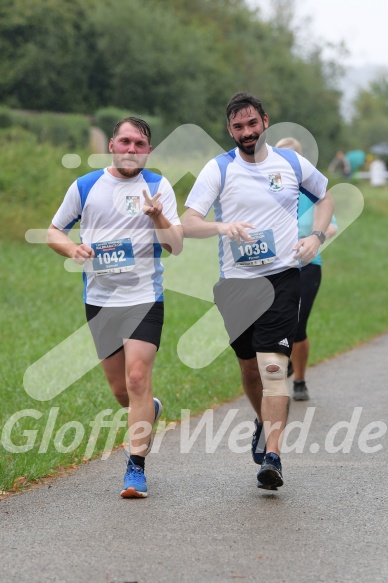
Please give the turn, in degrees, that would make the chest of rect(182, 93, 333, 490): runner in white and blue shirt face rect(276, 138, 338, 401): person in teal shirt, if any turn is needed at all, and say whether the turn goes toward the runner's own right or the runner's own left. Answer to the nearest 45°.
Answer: approximately 180°

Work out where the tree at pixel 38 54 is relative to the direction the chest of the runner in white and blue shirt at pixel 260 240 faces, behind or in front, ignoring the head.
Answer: behind

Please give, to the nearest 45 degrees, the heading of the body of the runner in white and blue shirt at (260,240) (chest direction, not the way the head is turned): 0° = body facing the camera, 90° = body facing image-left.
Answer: approximately 0°

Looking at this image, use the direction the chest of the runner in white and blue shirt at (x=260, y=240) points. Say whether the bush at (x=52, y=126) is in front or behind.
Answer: behind

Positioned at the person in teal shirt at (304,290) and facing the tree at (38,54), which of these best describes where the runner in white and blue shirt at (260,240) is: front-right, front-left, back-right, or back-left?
back-left

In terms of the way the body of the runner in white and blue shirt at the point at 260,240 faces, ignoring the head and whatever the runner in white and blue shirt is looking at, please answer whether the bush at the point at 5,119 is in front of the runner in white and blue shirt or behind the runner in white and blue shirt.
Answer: behind
